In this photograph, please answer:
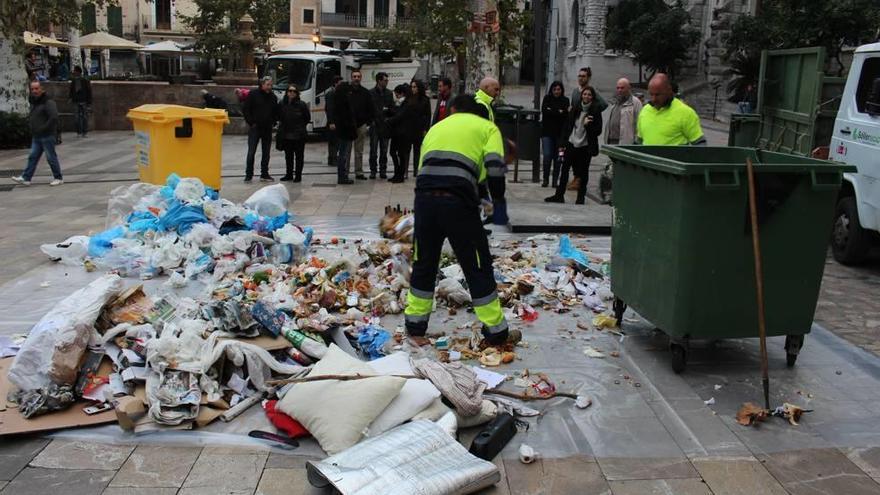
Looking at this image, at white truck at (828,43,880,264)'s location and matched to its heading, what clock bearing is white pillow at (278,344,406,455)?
The white pillow is roughly at 2 o'clock from the white truck.

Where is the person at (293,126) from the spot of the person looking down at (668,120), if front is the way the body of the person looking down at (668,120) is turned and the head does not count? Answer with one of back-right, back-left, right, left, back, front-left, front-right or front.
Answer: right

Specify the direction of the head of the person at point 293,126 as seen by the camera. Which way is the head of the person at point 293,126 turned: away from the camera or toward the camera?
toward the camera

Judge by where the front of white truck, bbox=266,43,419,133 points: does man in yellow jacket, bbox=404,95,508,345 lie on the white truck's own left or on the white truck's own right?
on the white truck's own left

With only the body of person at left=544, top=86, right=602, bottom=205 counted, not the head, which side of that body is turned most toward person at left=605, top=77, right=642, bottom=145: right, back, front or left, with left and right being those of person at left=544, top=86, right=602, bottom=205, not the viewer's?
left

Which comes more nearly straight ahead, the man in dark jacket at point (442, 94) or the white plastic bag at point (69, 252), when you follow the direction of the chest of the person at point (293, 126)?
the white plastic bag

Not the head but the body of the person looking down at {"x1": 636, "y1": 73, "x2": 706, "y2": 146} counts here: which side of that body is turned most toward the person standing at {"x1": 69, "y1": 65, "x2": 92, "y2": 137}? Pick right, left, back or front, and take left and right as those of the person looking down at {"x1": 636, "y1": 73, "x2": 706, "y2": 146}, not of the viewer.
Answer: right

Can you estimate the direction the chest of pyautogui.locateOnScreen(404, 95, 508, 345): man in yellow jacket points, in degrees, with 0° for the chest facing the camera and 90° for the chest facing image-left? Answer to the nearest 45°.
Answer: approximately 180°

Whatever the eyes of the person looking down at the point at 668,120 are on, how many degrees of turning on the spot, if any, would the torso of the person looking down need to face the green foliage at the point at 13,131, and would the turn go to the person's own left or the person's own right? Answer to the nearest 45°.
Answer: approximately 90° to the person's own right

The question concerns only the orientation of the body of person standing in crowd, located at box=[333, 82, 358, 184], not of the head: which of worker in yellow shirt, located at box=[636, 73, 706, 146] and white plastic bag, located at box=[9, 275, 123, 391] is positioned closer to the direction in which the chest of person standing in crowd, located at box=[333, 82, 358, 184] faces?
the worker in yellow shirt

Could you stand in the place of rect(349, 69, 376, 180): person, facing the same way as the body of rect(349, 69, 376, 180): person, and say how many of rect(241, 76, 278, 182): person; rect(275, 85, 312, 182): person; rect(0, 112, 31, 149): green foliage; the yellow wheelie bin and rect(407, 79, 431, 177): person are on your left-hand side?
1

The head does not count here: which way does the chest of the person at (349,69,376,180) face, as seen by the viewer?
toward the camera

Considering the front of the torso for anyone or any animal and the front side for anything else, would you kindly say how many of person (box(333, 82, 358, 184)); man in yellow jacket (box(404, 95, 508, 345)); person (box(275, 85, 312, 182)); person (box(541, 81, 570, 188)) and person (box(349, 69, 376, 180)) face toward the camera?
3
